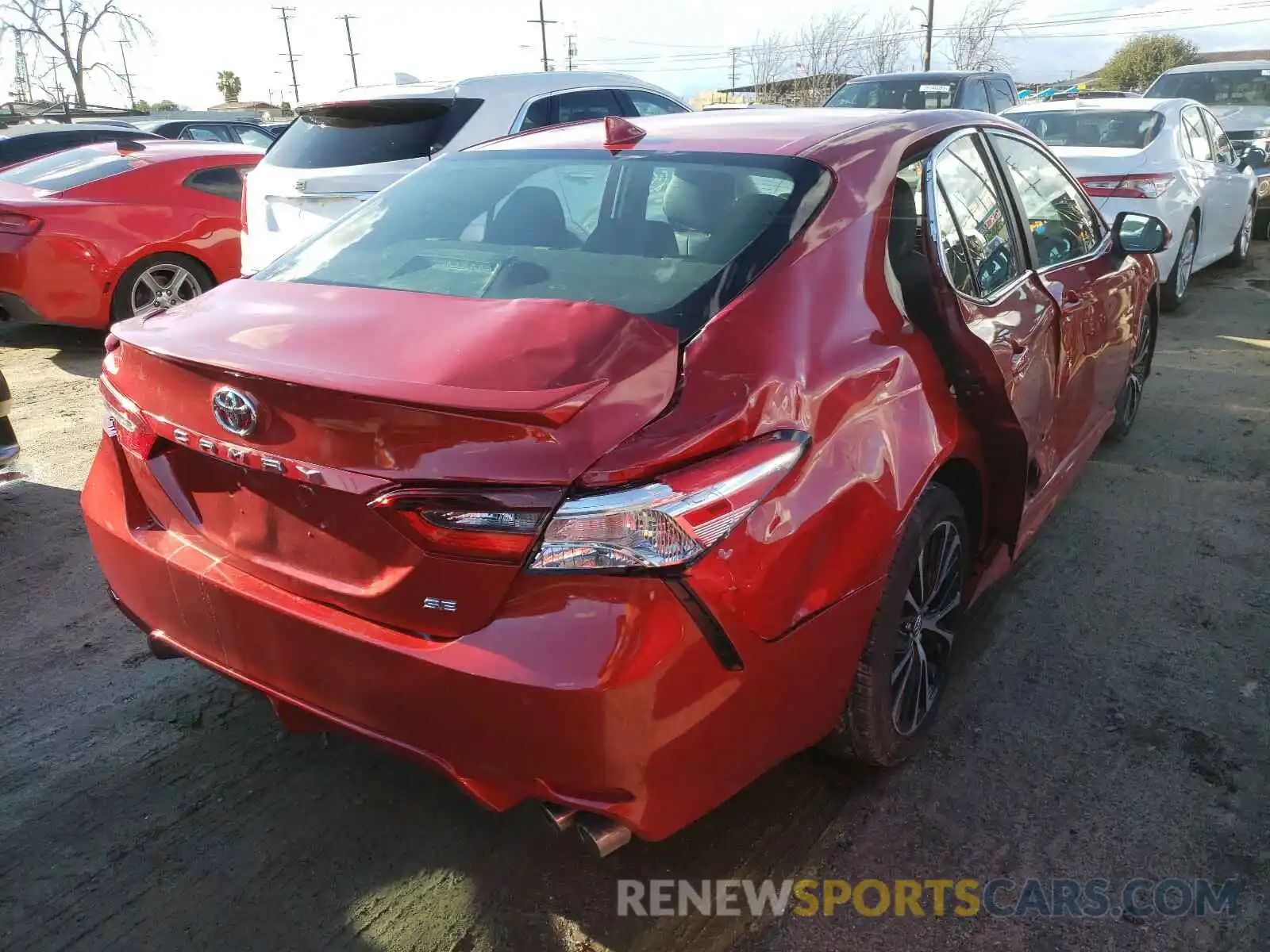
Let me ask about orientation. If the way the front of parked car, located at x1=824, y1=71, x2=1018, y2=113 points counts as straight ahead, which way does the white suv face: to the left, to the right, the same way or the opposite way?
the opposite way

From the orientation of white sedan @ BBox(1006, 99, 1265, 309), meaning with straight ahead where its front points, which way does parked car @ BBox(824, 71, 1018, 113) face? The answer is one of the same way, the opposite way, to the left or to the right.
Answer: the opposite way

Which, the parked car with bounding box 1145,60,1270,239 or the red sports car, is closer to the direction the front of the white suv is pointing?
the parked car

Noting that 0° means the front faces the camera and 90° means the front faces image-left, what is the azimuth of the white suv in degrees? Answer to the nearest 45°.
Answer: approximately 225°

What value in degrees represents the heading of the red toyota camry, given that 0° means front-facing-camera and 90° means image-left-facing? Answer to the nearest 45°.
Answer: approximately 225°

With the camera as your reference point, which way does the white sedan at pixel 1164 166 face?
facing away from the viewer and to the right of the viewer

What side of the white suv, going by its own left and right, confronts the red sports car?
left

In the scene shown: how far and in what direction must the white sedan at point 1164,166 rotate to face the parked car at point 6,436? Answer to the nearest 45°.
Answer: approximately 180°

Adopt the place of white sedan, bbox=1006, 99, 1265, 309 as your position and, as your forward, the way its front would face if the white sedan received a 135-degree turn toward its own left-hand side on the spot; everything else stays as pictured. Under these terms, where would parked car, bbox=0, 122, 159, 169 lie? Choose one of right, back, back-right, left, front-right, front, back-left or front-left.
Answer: front

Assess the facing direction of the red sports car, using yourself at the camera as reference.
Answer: facing away from the viewer and to the right of the viewer

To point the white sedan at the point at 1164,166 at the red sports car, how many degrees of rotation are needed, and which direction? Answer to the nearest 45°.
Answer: approximately 180°
